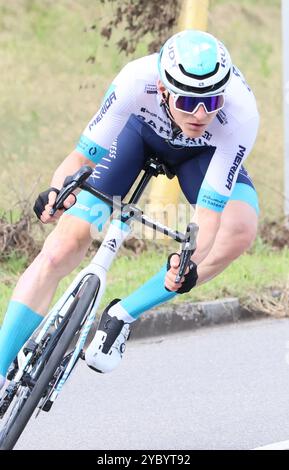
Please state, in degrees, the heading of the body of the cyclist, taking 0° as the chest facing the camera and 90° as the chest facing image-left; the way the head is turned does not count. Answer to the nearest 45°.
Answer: approximately 0°
